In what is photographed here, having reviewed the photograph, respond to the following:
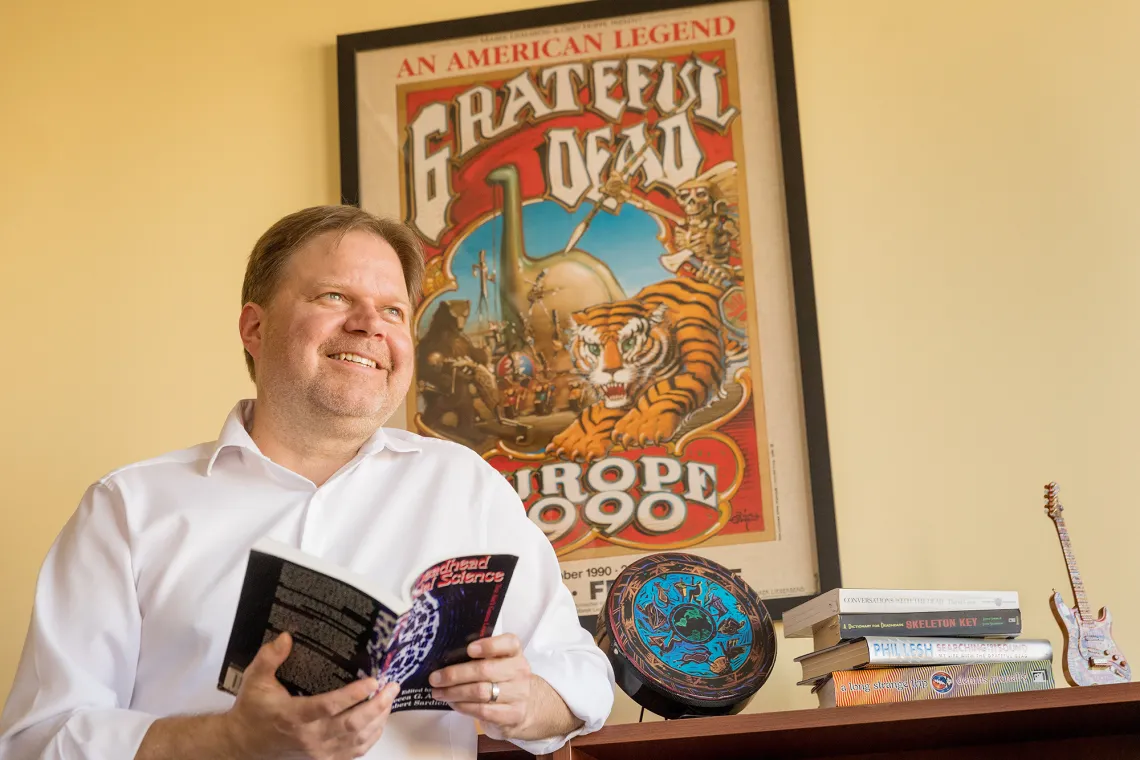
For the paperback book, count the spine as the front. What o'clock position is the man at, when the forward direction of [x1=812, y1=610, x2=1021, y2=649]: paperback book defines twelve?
The man is roughly at 2 o'clock from the paperback book.

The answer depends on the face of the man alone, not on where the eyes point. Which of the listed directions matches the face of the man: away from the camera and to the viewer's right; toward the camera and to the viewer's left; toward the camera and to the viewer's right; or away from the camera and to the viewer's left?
toward the camera and to the viewer's right

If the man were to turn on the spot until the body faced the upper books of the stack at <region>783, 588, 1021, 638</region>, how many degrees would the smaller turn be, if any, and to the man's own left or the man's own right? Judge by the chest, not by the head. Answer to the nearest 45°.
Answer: approximately 90° to the man's own left

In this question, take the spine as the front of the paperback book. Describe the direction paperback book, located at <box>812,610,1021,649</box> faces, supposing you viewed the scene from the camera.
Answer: facing the viewer

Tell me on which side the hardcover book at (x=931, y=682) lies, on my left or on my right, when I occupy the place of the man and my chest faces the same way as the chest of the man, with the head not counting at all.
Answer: on my left

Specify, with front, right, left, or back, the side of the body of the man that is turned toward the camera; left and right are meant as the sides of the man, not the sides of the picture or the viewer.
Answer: front

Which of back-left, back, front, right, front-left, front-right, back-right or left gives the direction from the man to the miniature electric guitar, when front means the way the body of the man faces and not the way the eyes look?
left

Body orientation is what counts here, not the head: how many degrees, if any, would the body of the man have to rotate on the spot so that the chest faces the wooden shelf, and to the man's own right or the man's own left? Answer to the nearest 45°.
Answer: approximately 90° to the man's own left
